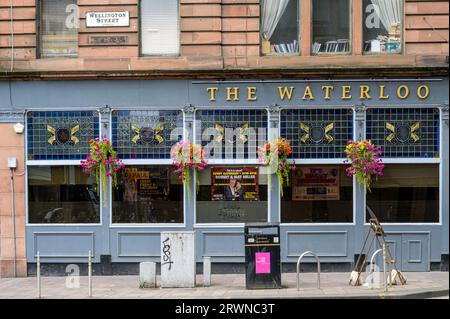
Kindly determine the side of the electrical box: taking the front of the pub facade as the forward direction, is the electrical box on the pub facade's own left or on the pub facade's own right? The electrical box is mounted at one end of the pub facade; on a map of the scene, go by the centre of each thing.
on the pub facade's own right

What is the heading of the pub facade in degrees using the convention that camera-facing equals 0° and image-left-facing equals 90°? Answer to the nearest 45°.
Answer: approximately 0°

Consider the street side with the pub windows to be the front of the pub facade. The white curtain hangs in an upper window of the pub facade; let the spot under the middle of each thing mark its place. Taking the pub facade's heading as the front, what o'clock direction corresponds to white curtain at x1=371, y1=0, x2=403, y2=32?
The white curtain is roughly at 9 o'clock from the pub facade.

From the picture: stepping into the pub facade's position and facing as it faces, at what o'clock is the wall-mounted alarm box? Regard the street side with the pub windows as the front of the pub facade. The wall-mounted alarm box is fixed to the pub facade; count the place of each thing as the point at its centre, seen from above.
The wall-mounted alarm box is roughly at 3 o'clock from the pub facade.
